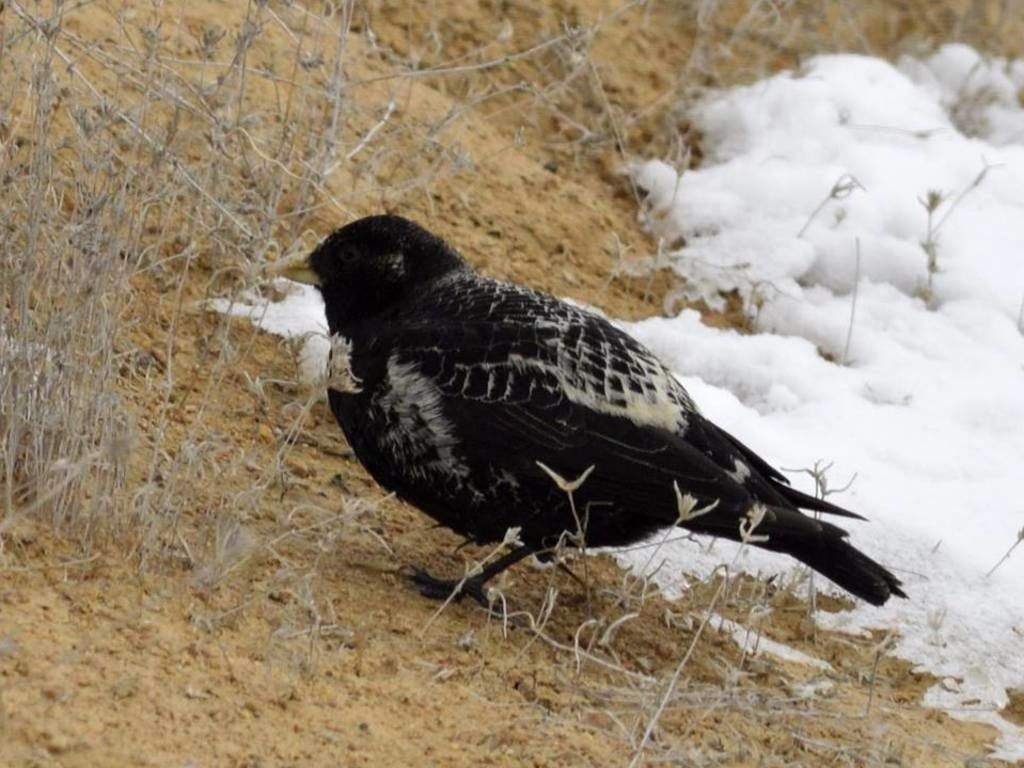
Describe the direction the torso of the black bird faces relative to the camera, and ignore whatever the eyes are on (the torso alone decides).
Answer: to the viewer's left
